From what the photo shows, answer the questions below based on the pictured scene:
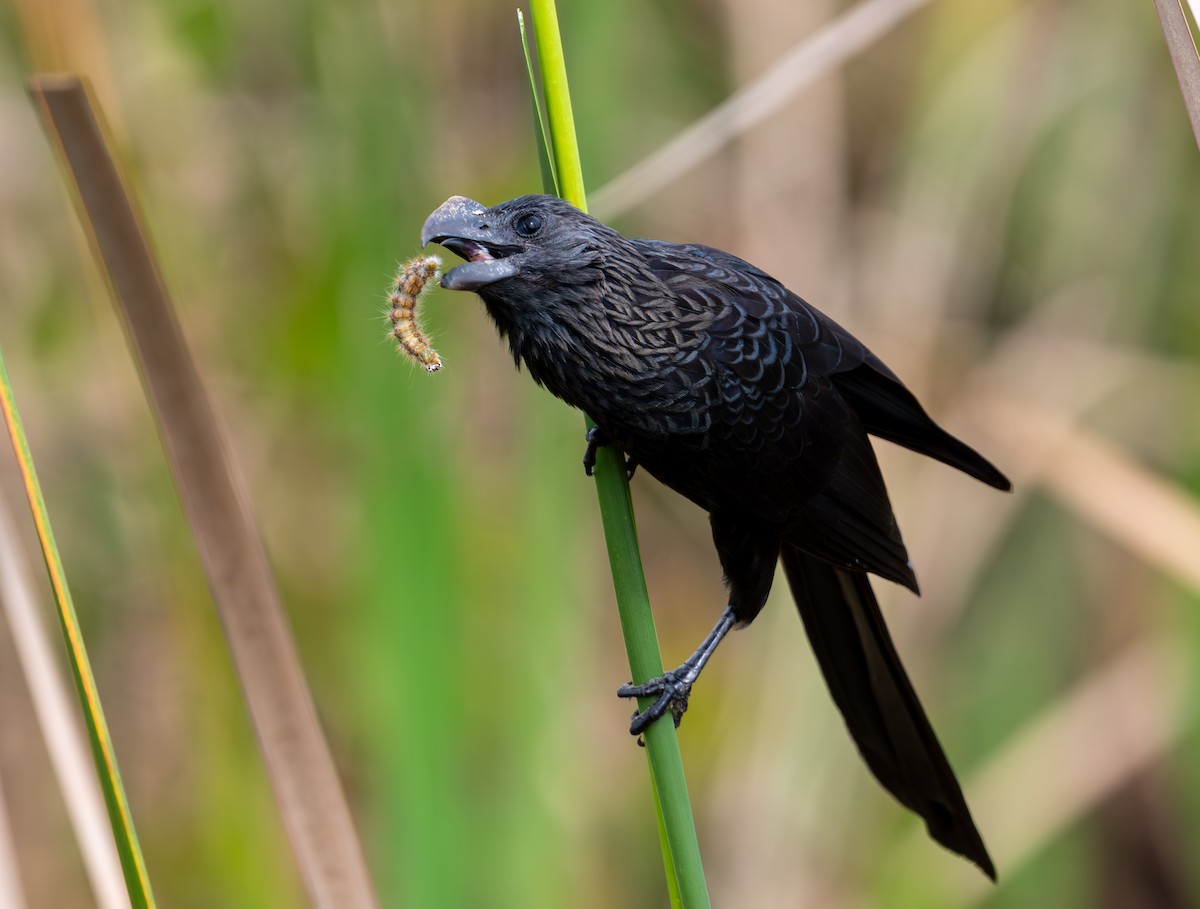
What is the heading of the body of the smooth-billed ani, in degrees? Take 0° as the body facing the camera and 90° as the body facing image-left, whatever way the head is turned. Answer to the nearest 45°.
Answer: approximately 90°

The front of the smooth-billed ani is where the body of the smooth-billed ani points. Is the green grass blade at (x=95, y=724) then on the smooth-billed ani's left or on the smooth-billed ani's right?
on the smooth-billed ani's left
